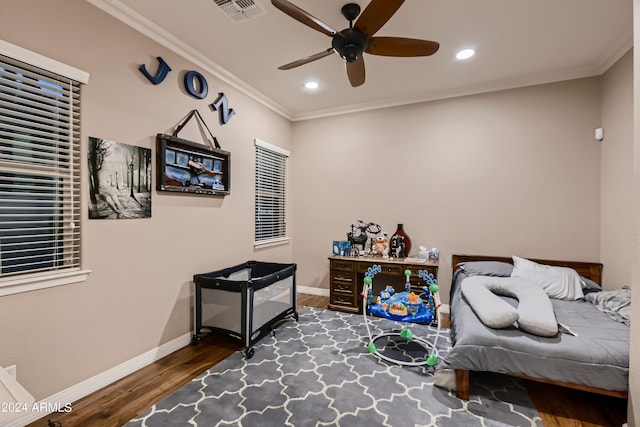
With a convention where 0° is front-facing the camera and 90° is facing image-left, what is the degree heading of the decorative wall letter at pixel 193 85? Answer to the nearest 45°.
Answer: approximately 315°

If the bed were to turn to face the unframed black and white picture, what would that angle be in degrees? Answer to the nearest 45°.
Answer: approximately 45° to its right

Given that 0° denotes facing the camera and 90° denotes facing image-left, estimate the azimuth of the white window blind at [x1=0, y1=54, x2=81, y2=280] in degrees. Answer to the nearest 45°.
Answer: approximately 315°

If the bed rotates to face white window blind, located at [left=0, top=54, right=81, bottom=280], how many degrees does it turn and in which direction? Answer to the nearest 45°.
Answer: approximately 45° to its right

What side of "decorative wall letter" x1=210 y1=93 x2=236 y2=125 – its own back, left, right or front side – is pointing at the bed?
front

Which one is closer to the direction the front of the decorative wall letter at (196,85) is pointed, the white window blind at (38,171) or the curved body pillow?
the curved body pillow
